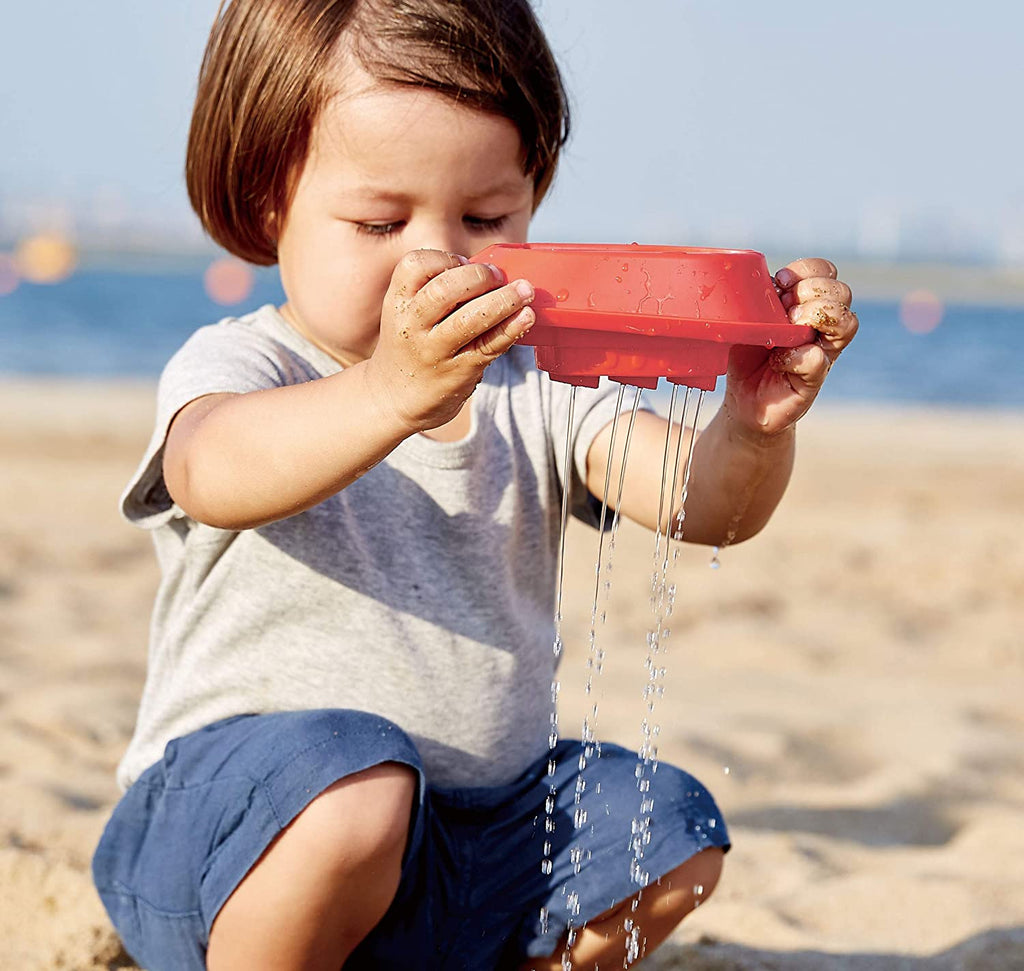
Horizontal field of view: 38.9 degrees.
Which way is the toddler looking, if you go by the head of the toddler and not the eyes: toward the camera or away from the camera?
toward the camera

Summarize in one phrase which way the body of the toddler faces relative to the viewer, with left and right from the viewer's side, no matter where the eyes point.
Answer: facing the viewer and to the right of the viewer
